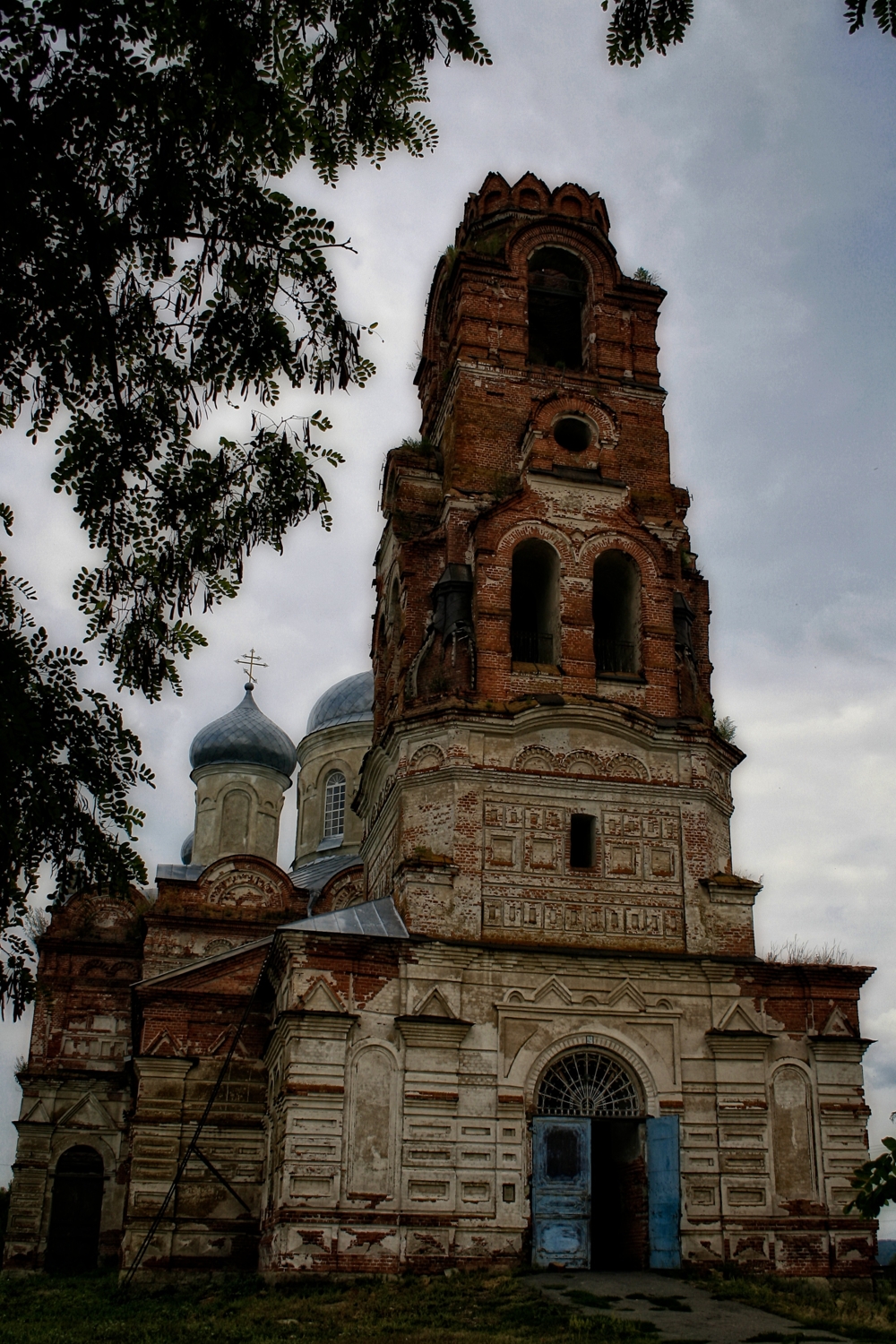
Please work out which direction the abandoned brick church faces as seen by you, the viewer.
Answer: facing the viewer
